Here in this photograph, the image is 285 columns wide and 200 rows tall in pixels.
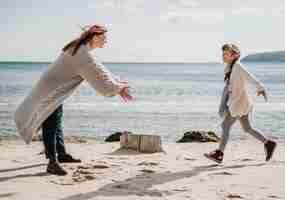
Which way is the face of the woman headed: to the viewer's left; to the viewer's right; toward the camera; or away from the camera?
to the viewer's right

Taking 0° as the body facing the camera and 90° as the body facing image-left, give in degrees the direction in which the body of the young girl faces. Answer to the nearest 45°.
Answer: approximately 90°

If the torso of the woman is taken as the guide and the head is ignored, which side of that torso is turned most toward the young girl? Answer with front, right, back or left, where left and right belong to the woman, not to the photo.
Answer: front

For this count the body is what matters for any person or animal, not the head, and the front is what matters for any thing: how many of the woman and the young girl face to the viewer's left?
1

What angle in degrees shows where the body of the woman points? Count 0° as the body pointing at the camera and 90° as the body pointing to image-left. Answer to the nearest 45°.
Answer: approximately 270°

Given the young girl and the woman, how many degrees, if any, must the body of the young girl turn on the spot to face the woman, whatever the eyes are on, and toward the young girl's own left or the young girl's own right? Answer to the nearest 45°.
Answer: approximately 45° to the young girl's own left

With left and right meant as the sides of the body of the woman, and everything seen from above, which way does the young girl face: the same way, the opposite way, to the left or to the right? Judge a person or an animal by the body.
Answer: the opposite way
